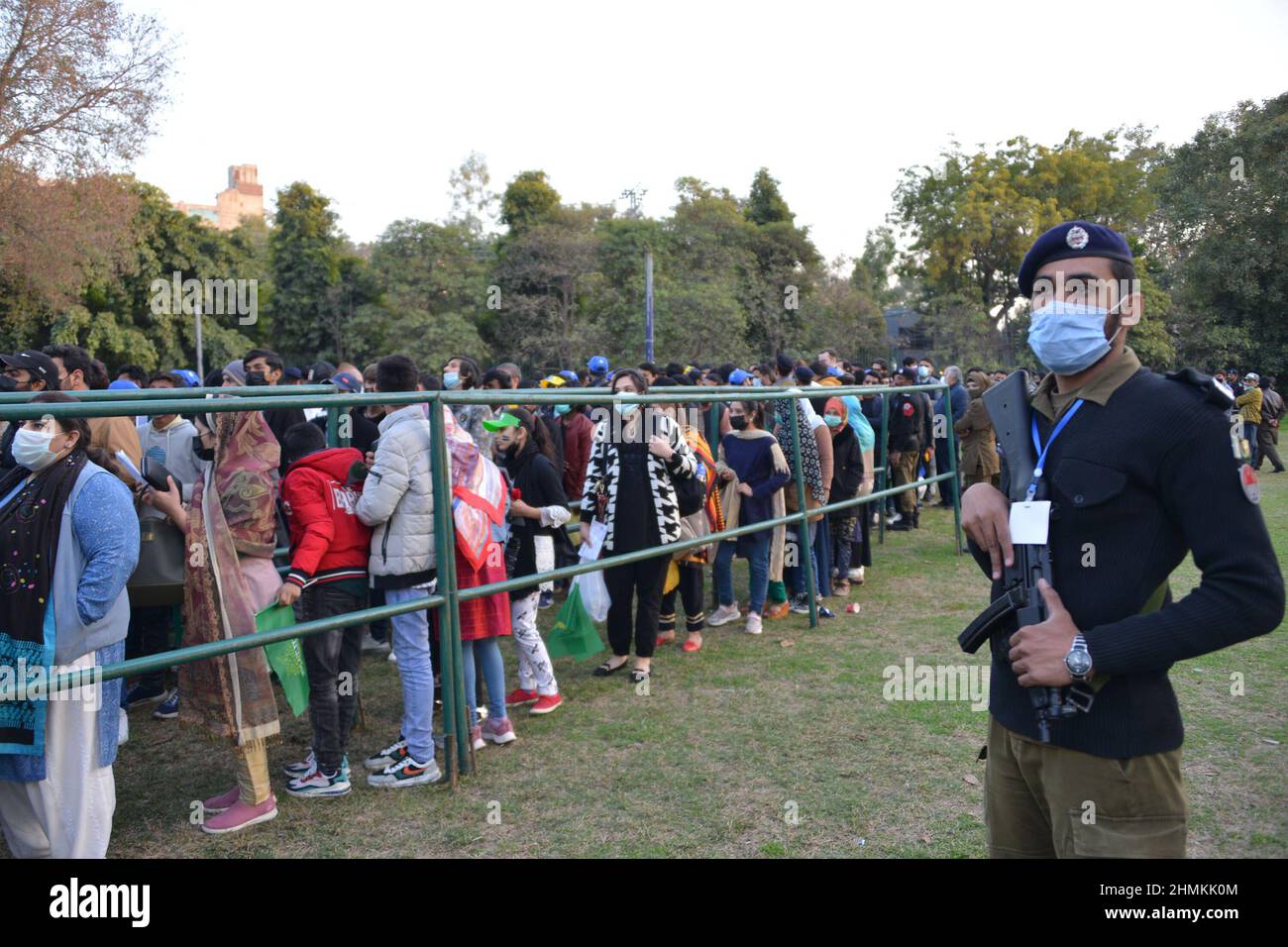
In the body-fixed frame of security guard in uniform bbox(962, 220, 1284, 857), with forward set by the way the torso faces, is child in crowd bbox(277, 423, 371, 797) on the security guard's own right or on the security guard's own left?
on the security guard's own right

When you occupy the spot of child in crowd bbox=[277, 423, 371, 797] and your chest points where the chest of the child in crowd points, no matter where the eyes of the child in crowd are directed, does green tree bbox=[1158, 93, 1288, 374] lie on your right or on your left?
on your right

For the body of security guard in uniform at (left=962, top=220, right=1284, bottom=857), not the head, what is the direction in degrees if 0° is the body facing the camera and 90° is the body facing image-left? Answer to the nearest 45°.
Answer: approximately 45°

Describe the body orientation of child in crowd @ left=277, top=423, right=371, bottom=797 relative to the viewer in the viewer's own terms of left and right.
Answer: facing away from the viewer and to the left of the viewer

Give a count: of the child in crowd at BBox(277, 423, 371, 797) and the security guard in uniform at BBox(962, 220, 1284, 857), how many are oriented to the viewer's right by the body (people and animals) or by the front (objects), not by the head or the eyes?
0

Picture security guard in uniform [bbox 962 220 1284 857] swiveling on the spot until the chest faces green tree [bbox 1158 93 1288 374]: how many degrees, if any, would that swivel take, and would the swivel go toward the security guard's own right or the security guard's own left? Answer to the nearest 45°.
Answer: approximately 135° to the security guard's own right

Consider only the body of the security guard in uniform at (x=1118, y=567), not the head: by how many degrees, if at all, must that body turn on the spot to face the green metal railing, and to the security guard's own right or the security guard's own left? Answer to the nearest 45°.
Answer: approximately 90° to the security guard's own right

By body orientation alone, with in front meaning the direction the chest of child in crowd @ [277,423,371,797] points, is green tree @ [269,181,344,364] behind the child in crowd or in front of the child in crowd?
in front

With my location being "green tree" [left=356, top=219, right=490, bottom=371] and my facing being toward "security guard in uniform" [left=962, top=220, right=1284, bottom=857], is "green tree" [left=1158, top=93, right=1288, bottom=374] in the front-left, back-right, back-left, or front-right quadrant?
front-left

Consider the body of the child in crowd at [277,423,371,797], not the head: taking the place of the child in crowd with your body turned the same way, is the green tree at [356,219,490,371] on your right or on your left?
on your right
